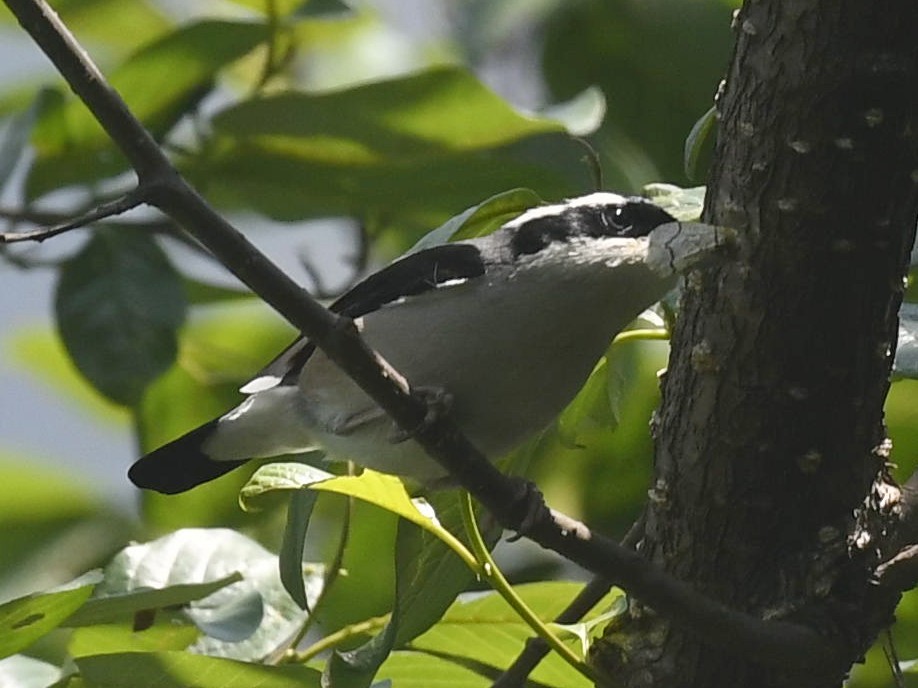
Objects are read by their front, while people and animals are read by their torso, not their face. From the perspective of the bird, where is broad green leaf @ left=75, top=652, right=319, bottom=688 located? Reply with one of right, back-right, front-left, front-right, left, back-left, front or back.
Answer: back-right

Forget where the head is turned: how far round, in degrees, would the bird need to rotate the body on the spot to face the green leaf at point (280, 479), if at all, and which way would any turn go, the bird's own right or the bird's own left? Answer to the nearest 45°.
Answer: approximately 135° to the bird's own right

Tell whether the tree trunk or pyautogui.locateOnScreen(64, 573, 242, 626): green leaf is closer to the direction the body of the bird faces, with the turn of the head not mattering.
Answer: the tree trunk

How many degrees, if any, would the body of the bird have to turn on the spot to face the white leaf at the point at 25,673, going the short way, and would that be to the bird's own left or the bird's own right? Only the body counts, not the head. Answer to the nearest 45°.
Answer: approximately 180°

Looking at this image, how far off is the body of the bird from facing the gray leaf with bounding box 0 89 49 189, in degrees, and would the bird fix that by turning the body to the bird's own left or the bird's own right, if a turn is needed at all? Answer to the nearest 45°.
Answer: approximately 135° to the bird's own left

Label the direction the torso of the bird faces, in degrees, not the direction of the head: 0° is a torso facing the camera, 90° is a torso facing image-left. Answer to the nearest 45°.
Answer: approximately 270°
